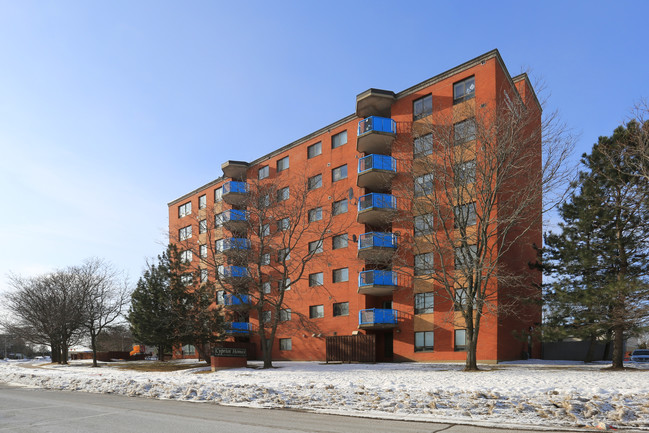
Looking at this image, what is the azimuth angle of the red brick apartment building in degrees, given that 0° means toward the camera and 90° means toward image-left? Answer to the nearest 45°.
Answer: approximately 45°

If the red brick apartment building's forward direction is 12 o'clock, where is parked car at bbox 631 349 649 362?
The parked car is roughly at 7 o'clock from the red brick apartment building.

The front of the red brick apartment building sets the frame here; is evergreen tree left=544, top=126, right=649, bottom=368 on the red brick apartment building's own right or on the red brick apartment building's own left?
on the red brick apartment building's own left

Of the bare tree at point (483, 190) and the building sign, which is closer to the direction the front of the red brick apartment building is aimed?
the building sign

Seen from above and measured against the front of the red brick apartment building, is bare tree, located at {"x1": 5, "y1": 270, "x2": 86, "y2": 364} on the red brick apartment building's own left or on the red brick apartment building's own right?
on the red brick apartment building's own right

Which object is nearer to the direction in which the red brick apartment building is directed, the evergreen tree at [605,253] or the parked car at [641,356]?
the evergreen tree
